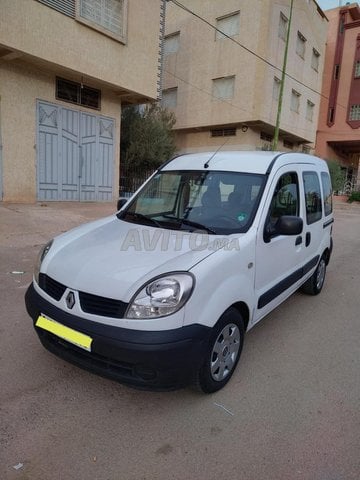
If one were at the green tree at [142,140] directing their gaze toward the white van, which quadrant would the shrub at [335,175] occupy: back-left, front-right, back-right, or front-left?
back-left

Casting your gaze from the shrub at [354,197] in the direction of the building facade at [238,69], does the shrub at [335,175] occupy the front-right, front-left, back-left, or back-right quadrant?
front-right

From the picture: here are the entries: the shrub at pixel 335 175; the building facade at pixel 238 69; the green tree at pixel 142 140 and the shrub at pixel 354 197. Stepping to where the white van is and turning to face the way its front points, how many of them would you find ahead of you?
0

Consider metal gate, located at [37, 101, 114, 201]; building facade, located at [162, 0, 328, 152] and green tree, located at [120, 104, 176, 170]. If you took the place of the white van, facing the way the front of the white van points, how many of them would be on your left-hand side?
0

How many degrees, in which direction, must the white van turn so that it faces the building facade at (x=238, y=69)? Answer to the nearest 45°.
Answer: approximately 135° to its right

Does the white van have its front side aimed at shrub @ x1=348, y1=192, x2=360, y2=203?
no

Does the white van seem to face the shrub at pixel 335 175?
no

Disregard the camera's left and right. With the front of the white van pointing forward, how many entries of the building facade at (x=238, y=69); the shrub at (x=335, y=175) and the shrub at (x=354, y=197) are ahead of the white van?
0

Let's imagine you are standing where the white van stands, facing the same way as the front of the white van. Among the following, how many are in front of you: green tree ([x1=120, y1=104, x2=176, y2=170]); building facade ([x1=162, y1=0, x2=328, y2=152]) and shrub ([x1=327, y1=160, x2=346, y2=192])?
0

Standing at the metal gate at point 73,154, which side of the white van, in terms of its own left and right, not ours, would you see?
right

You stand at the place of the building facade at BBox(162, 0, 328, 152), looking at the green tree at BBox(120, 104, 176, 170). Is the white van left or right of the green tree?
left

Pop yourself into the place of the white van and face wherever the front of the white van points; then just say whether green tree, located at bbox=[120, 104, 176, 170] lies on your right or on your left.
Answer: on your right

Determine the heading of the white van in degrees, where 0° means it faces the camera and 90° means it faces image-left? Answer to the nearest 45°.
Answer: approximately 45°
